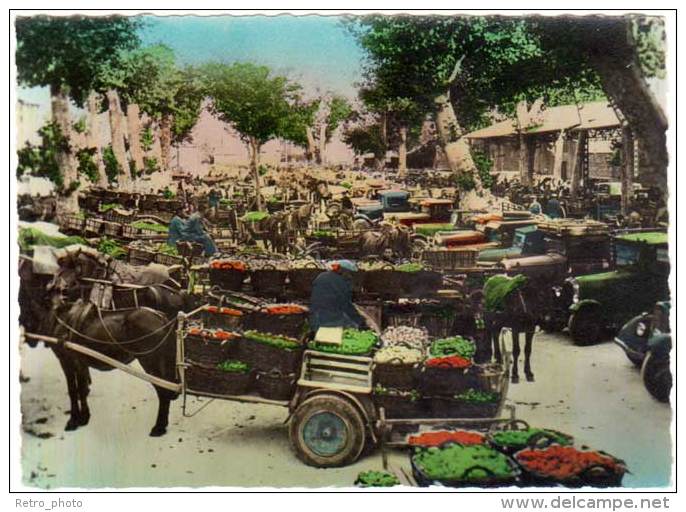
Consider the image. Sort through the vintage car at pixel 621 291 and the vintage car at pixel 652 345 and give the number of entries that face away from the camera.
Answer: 0

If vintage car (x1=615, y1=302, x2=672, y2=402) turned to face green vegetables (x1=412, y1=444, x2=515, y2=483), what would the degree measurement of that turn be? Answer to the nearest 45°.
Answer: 0° — it already faces it

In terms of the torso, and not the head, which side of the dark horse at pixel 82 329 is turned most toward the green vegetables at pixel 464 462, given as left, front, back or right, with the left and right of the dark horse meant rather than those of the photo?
back

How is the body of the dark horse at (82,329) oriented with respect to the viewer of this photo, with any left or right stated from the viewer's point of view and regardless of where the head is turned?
facing to the left of the viewer

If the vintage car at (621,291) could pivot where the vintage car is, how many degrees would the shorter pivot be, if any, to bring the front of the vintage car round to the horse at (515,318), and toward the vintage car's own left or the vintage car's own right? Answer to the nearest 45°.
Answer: approximately 45° to the vintage car's own right

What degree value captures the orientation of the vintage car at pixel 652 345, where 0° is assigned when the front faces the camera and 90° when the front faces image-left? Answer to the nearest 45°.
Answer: approximately 45°
